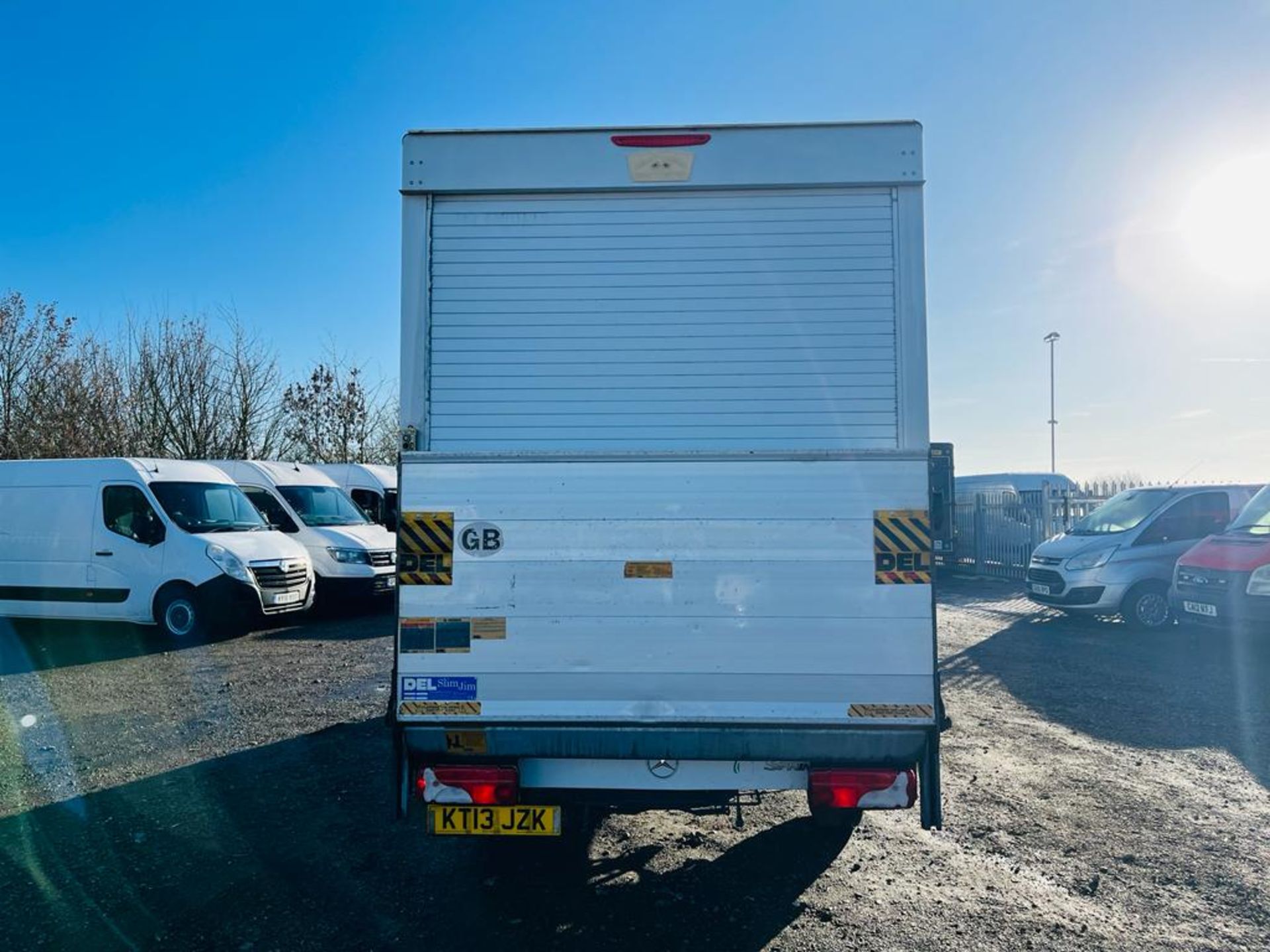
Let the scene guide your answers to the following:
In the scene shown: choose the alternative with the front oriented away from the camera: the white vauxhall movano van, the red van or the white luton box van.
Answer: the white luton box van

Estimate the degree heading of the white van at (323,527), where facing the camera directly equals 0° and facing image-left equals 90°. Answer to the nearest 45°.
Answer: approximately 315°

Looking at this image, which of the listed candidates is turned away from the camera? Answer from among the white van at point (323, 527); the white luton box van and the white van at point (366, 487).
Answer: the white luton box van

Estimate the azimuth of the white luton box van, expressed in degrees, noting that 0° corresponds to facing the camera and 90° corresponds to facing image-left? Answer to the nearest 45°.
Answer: approximately 180°

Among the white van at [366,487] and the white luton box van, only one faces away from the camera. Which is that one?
the white luton box van

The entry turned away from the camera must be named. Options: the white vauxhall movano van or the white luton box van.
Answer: the white luton box van

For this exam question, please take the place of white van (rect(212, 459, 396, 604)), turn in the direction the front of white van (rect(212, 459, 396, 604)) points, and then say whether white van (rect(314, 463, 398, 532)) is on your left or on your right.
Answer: on your left

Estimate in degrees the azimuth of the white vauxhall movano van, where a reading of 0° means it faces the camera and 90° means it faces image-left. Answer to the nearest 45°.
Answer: approximately 315°

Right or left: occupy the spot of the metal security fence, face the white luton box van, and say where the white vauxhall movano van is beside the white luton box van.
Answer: right

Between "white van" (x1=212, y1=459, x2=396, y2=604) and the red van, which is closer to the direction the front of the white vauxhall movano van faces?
the red van

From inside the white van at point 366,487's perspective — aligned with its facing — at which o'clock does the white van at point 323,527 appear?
the white van at point 323,527 is roughly at 2 o'clock from the white van at point 366,487.
